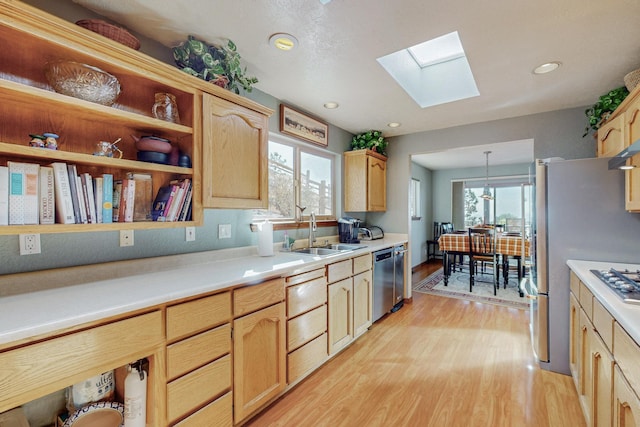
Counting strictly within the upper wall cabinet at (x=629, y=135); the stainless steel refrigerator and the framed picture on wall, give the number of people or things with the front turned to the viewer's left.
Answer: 2

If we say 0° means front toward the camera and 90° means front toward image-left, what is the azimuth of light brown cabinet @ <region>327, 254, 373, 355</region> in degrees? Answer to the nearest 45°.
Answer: approximately 315°

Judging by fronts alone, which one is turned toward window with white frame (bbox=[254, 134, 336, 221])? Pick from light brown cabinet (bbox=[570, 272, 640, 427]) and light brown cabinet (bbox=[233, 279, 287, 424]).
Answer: light brown cabinet (bbox=[570, 272, 640, 427])

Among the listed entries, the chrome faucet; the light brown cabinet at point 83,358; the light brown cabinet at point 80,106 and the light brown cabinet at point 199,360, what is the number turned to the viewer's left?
0

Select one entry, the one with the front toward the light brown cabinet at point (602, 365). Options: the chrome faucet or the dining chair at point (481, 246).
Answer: the chrome faucet

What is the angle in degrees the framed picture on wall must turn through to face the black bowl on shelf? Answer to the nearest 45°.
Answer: approximately 90° to its right

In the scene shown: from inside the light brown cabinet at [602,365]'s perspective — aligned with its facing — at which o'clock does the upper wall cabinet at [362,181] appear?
The upper wall cabinet is roughly at 1 o'clock from the light brown cabinet.

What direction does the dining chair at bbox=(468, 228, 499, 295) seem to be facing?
away from the camera

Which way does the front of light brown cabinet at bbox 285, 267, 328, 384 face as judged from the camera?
facing the viewer and to the right of the viewer

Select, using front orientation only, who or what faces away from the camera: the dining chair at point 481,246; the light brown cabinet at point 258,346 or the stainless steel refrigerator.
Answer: the dining chair

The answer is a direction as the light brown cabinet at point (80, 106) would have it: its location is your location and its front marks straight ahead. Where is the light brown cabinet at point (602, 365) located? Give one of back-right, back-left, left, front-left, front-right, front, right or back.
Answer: front

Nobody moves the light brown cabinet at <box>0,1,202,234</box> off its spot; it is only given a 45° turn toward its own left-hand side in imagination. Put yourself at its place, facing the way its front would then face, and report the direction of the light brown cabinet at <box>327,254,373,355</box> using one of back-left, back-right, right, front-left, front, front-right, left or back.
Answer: front

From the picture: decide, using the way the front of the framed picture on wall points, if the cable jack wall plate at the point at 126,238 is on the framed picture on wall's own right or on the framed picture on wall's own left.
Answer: on the framed picture on wall's own right

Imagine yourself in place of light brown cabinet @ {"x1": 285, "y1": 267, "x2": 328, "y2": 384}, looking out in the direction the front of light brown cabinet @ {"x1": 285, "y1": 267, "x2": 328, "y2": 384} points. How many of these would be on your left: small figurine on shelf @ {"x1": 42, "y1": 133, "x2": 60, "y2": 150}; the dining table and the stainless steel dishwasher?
2
